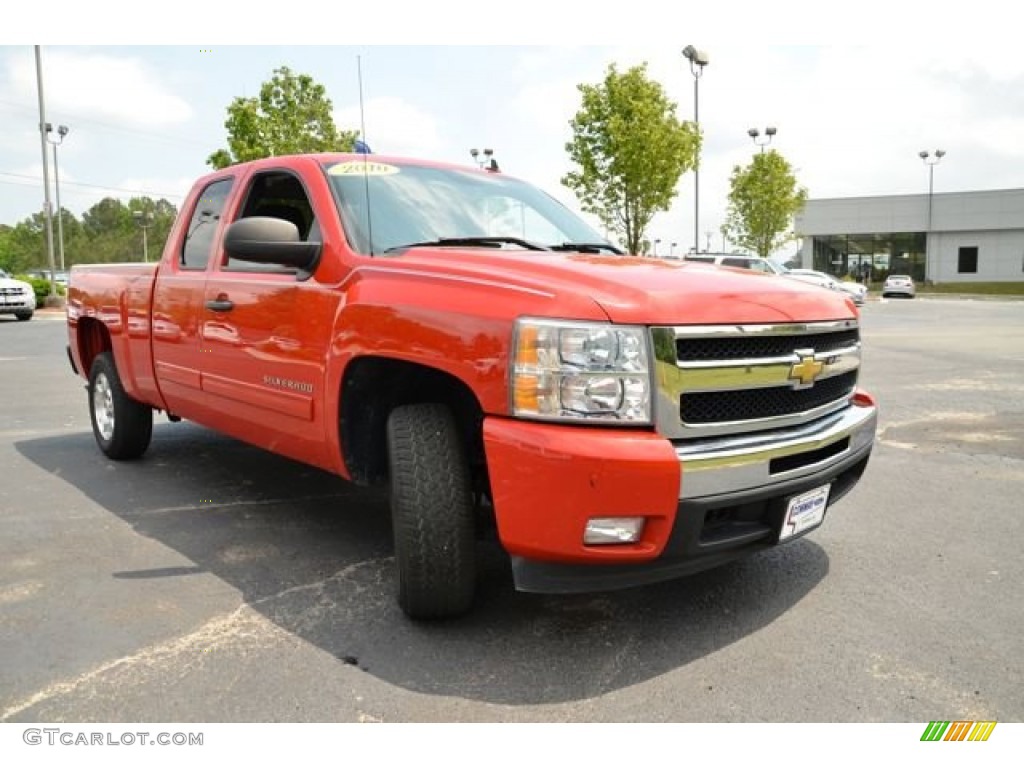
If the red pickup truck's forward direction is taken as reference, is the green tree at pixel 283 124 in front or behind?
behind

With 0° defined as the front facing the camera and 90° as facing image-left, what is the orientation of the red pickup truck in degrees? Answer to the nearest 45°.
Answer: approximately 315°

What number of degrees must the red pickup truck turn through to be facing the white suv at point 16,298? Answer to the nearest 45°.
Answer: approximately 180°

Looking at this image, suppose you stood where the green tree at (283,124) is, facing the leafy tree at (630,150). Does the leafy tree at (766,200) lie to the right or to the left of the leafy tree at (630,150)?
left

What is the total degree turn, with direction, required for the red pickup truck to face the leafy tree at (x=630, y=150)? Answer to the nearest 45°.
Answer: approximately 135° to its left

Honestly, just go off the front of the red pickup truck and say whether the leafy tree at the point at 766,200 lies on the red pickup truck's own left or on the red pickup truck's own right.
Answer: on the red pickup truck's own left

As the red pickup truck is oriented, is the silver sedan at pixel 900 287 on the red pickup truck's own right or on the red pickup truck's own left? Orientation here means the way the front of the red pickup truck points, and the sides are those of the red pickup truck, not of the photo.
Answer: on the red pickup truck's own left
